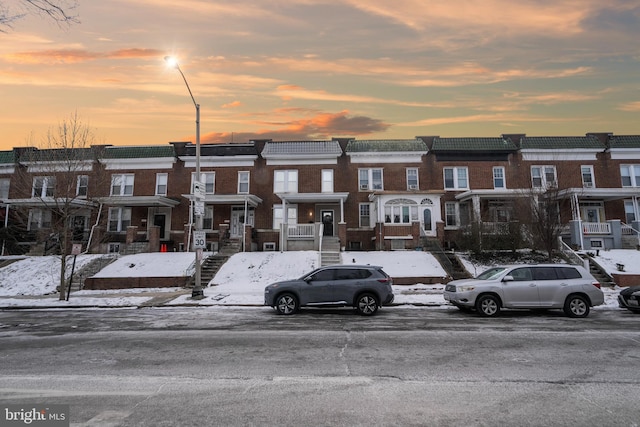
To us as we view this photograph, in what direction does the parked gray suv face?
facing to the left of the viewer

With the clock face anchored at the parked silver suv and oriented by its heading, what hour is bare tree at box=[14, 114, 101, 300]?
The bare tree is roughly at 12 o'clock from the parked silver suv.

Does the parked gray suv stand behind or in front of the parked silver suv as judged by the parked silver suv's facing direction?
in front

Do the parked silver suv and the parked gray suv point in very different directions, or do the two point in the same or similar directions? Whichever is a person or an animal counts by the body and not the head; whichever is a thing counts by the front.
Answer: same or similar directions

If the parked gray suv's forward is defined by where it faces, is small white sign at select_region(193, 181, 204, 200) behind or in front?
in front

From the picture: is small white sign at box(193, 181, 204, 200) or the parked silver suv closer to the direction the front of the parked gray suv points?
the small white sign

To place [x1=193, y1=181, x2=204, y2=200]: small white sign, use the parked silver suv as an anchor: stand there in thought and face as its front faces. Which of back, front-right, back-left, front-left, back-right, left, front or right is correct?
front

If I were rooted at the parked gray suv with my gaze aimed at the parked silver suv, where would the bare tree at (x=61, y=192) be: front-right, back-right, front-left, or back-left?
back-left

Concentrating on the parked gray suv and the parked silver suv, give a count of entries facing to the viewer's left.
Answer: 2

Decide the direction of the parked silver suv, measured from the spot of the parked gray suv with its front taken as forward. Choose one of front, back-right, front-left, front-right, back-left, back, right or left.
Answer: back

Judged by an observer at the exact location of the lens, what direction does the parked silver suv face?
facing to the left of the viewer
